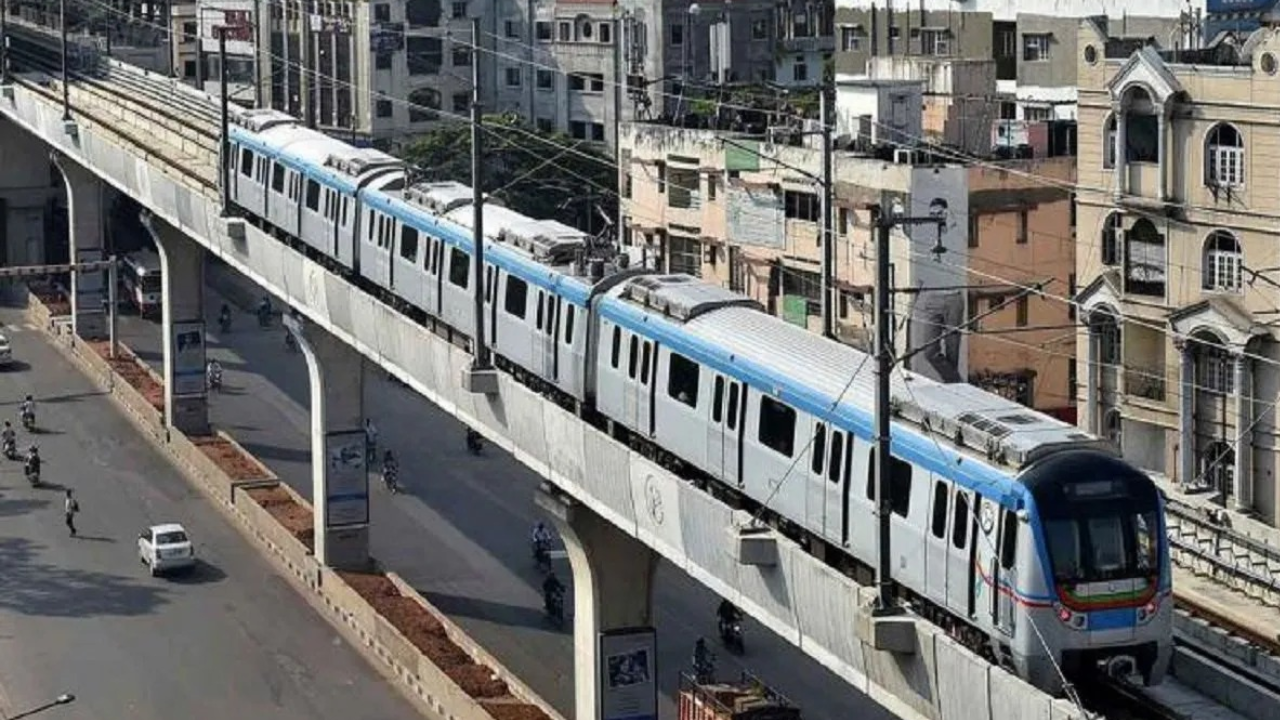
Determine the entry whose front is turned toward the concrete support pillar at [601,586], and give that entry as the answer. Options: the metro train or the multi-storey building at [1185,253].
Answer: the multi-storey building

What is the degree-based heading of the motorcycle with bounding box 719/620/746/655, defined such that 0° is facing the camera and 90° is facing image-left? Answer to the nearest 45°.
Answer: approximately 315°

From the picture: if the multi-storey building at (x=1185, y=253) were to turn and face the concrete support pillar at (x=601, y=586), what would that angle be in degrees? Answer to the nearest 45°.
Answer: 0° — it already faces it

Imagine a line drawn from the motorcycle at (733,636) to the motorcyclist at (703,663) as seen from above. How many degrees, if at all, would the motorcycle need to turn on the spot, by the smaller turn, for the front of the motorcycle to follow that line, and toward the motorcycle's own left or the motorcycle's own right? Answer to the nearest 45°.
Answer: approximately 45° to the motorcycle's own right

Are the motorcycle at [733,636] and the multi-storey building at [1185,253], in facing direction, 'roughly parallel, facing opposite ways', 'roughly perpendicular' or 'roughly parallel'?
roughly perpendicular
